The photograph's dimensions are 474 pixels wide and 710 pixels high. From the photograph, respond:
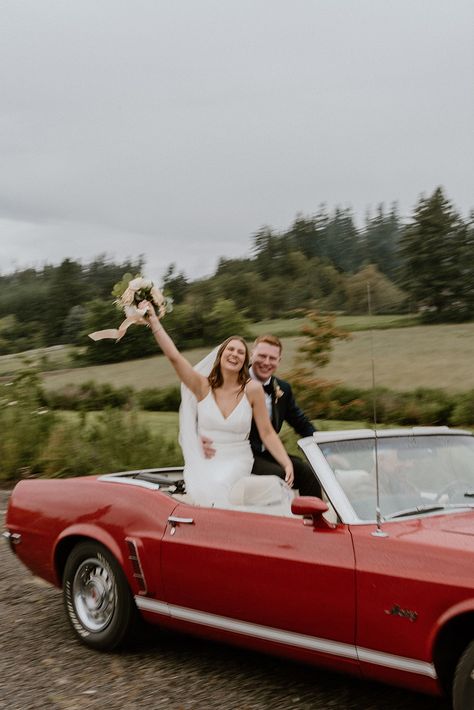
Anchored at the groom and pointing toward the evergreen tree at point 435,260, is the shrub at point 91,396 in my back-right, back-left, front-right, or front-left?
front-left

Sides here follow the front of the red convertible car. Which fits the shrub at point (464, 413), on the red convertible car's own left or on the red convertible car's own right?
on the red convertible car's own left

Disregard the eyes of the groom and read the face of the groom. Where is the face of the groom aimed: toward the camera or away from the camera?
toward the camera

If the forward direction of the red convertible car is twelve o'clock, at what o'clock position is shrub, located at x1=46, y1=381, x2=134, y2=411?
The shrub is roughly at 7 o'clock from the red convertible car.

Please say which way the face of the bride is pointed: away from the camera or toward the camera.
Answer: toward the camera

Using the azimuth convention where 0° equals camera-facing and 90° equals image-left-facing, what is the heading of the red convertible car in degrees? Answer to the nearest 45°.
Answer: approximately 315°

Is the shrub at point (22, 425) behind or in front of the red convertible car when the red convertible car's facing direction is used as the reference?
behind

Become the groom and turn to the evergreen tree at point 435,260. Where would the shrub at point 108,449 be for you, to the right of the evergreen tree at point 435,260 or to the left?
left

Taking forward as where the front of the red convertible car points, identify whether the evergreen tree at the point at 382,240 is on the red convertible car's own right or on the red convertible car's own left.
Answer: on the red convertible car's own left
